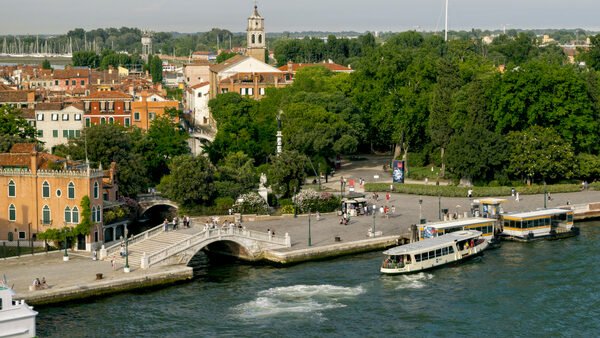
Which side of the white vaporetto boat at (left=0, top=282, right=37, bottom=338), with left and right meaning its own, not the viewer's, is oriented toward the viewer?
right
